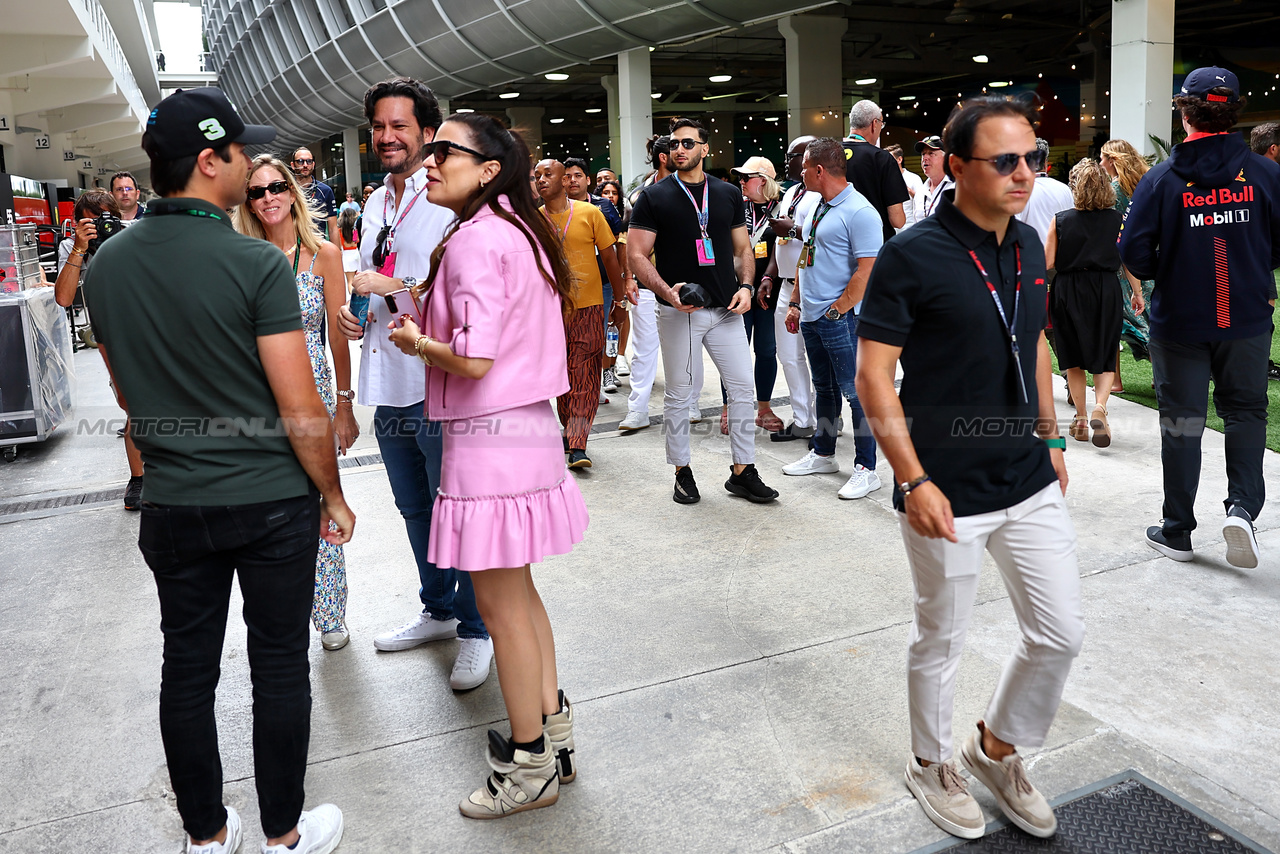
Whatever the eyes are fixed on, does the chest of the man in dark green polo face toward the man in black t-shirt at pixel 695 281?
yes

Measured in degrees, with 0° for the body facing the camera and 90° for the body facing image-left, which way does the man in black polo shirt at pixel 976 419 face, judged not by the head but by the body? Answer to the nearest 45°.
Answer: approximately 315°

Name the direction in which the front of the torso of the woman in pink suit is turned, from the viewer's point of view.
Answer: to the viewer's left

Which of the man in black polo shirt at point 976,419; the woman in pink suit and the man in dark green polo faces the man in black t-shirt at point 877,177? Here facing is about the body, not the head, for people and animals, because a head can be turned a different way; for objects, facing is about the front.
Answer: the man in dark green polo

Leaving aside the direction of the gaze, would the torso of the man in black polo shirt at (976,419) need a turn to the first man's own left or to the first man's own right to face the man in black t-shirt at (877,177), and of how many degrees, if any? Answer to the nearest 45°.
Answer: approximately 135° to the first man's own left

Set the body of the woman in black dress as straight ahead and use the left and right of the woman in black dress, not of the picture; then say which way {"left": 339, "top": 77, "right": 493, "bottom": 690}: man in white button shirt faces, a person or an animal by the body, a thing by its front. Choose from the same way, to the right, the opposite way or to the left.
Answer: the opposite way

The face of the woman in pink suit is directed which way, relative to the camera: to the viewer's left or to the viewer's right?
to the viewer's left

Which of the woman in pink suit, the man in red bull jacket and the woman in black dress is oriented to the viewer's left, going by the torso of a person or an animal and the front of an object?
the woman in pink suit

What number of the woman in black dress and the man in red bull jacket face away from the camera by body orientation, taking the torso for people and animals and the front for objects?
2

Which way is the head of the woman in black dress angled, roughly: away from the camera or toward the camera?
away from the camera
